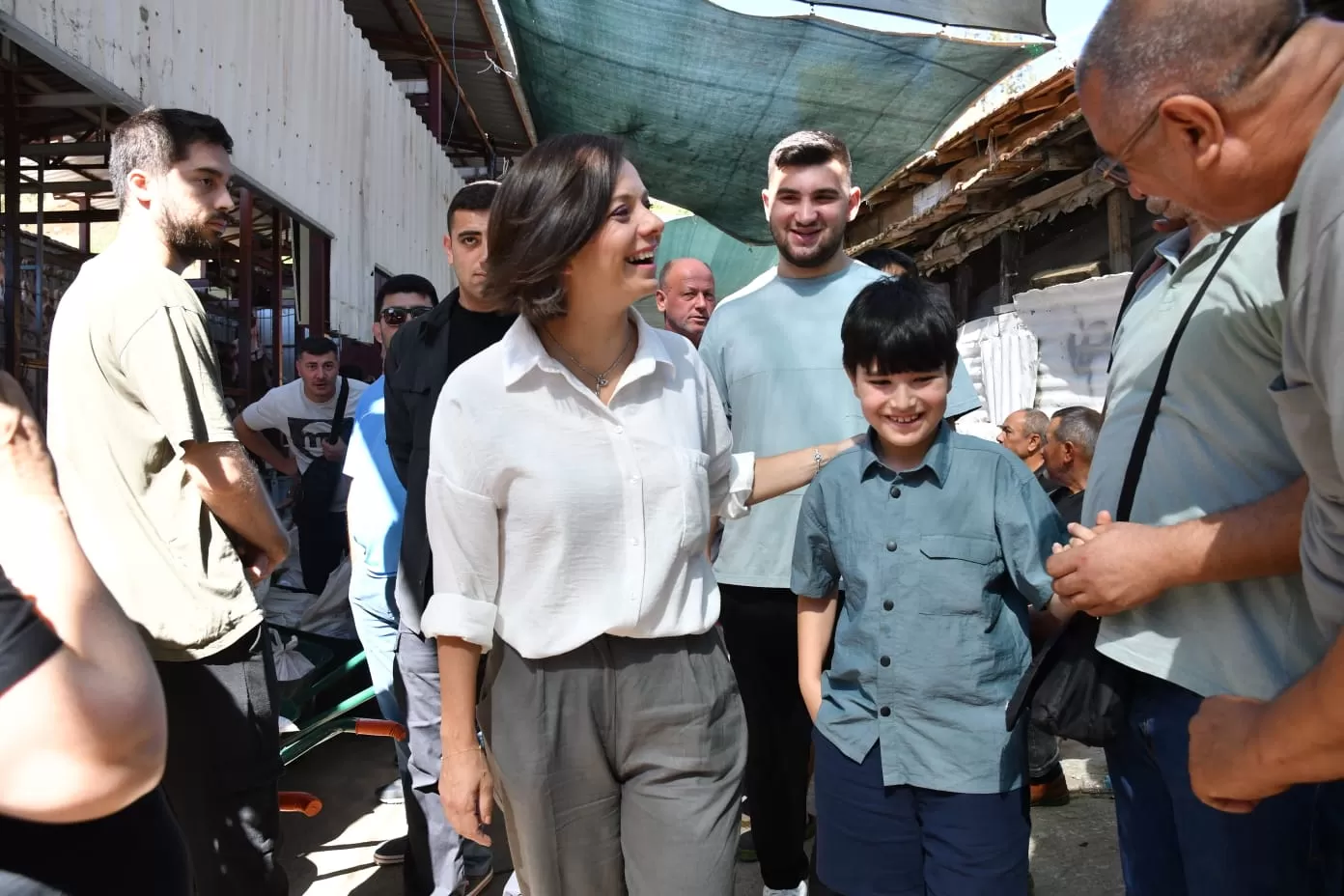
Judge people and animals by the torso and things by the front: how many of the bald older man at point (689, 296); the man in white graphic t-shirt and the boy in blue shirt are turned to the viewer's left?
0

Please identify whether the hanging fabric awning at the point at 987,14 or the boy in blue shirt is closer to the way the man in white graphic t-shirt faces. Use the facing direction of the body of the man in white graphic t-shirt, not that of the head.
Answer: the boy in blue shirt

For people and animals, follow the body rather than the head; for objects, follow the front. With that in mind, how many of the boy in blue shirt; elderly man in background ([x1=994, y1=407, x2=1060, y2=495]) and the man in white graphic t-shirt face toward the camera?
2

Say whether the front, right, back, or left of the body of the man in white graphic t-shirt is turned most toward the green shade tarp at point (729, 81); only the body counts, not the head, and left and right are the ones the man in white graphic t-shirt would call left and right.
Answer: left

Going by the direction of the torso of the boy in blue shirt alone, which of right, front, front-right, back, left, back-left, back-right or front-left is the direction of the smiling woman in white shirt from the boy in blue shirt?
front-right

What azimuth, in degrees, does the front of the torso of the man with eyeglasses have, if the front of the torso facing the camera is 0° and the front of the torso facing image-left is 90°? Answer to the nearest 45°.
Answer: approximately 90°

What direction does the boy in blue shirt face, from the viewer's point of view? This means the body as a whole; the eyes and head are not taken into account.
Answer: toward the camera

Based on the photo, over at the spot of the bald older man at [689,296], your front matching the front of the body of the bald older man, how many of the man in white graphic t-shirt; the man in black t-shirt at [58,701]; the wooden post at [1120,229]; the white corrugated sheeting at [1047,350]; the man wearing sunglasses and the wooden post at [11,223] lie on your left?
2

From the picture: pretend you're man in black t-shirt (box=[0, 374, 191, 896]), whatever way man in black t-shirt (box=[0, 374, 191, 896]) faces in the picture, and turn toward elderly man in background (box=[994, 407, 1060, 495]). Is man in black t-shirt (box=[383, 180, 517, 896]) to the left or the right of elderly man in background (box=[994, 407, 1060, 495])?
left

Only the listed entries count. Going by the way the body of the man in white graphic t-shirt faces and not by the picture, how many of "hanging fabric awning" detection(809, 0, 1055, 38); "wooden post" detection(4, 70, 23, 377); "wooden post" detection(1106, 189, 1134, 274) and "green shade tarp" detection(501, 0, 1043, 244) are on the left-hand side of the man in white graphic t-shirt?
3

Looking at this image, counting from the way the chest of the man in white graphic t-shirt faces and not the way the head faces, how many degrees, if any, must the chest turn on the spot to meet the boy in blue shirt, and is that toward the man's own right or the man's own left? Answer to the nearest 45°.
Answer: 0° — they already face them

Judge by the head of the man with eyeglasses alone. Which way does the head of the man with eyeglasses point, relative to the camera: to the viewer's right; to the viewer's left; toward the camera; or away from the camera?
to the viewer's left
